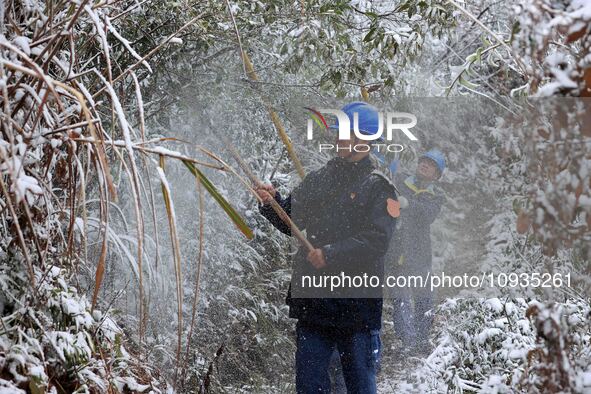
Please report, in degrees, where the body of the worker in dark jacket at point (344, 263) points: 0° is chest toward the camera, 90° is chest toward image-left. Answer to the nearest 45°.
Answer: approximately 45°

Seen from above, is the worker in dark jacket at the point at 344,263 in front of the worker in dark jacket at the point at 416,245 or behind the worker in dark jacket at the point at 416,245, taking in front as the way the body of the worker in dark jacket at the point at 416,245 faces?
in front

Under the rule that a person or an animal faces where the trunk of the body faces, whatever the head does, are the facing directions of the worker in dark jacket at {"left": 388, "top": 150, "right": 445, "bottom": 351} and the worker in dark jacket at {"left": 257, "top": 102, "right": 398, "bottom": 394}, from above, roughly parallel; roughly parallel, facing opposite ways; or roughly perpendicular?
roughly parallel

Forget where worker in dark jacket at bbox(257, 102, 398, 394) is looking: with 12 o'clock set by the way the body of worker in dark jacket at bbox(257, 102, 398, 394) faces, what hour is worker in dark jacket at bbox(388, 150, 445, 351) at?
worker in dark jacket at bbox(388, 150, 445, 351) is roughly at 5 o'clock from worker in dark jacket at bbox(257, 102, 398, 394).

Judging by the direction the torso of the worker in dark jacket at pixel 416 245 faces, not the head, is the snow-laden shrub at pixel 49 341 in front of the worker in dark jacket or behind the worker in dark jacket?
in front

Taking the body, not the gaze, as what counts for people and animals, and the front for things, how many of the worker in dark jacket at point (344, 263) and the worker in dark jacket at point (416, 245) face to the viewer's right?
0

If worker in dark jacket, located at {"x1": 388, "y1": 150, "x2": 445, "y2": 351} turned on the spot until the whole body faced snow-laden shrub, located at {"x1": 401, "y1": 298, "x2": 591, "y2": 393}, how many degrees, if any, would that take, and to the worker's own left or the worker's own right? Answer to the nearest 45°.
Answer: approximately 45° to the worker's own left
